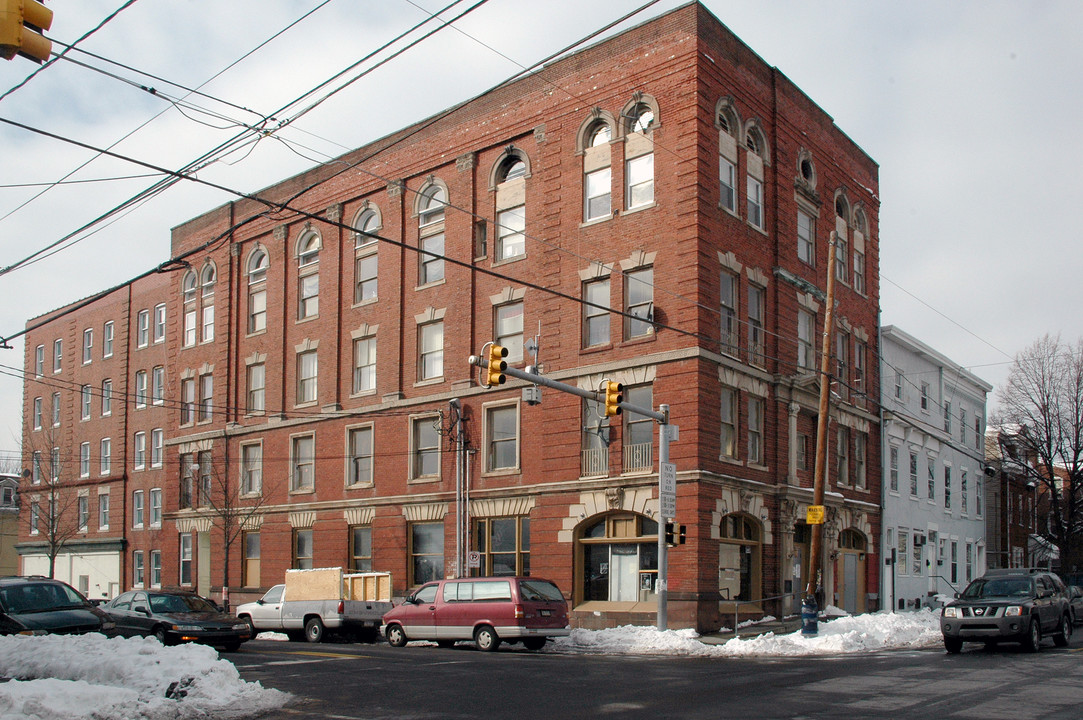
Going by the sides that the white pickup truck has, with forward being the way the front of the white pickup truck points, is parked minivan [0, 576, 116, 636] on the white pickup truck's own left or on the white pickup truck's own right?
on the white pickup truck's own left

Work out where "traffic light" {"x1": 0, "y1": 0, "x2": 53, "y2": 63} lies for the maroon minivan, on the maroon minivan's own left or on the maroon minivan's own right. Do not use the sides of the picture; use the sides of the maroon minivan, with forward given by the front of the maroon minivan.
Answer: on the maroon minivan's own left

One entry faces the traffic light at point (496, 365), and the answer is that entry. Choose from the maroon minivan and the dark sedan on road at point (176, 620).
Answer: the dark sedan on road

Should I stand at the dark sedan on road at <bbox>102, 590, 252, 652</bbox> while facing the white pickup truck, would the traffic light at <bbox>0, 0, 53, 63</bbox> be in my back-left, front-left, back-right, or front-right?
back-right

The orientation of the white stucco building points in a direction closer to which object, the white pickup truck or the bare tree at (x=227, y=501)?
the white pickup truck

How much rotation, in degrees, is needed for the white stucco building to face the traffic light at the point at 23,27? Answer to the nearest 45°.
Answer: approximately 45° to its right

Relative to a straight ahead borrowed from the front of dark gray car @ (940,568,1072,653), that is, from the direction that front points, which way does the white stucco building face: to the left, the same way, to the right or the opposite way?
to the left
